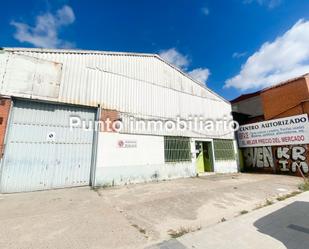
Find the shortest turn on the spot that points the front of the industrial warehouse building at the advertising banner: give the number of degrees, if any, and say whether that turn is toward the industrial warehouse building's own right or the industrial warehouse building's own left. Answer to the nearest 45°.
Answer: approximately 45° to the industrial warehouse building's own left

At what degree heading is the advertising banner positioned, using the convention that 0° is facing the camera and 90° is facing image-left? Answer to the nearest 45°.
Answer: approximately 45°

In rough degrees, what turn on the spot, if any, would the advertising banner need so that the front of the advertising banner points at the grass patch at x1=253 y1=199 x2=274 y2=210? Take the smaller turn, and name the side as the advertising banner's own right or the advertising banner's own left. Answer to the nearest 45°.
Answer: approximately 45° to the advertising banner's own left

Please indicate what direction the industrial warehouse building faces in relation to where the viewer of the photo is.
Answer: facing the viewer and to the right of the viewer

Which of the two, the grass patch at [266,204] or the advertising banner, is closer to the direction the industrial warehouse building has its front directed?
the grass patch

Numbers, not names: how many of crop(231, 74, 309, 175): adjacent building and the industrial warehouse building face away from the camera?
0

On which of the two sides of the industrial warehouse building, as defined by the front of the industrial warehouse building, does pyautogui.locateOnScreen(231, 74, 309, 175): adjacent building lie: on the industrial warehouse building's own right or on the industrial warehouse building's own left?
on the industrial warehouse building's own left

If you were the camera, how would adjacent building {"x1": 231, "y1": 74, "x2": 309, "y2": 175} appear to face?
facing the viewer and to the left of the viewer

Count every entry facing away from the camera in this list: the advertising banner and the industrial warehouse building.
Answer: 0
